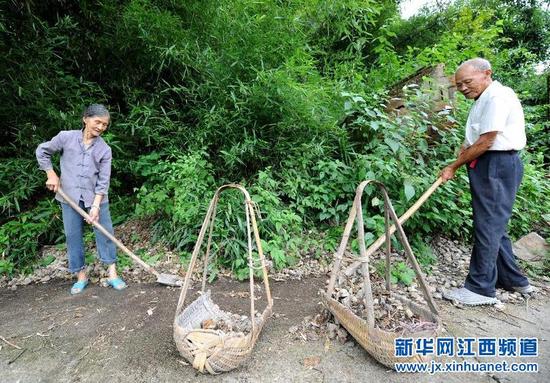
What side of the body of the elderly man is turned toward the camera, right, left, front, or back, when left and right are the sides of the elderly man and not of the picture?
left

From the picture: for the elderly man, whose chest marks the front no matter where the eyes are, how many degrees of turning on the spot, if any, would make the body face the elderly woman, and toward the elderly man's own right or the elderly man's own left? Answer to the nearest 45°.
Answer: approximately 45° to the elderly man's own left

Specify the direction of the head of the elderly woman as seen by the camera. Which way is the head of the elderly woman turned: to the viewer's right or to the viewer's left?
to the viewer's right
